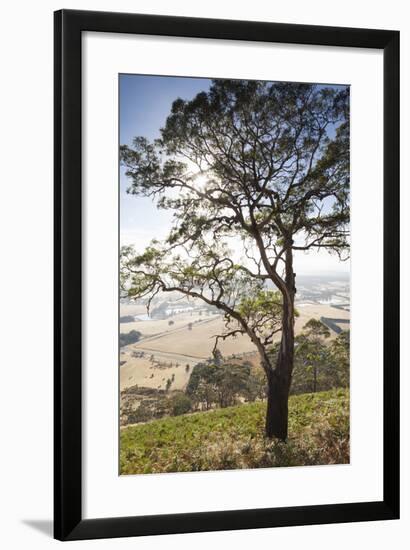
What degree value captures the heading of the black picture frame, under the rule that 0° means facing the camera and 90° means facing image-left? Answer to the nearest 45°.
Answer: approximately 315°
